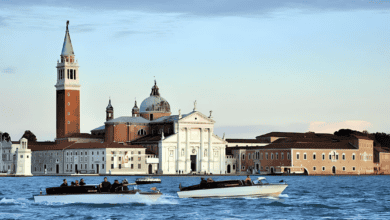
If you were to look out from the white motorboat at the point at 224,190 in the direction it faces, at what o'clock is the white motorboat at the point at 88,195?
the white motorboat at the point at 88,195 is roughly at 5 o'clock from the white motorboat at the point at 224,190.

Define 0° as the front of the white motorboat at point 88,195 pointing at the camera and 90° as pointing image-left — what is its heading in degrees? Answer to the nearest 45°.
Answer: approximately 270°

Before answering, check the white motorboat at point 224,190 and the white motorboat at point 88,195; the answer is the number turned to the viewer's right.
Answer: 2

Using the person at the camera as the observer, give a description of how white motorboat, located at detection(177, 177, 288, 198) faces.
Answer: facing to the right of the viewer

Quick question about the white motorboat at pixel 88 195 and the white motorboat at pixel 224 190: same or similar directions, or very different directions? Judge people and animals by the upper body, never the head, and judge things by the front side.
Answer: same or similar directions
